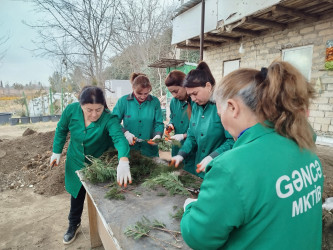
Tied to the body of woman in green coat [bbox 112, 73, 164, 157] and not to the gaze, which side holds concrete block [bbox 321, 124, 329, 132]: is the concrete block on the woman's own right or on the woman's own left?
on the woman's own left

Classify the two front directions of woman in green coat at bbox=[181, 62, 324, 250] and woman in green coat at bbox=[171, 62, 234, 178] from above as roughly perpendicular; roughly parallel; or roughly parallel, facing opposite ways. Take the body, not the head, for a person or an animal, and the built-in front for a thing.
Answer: roughly perpendicular

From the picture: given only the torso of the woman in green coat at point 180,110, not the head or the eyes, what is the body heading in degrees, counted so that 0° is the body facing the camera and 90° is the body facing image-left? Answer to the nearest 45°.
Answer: approximately 45°

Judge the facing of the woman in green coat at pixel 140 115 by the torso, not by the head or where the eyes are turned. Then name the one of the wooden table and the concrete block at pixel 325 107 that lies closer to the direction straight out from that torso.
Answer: the wooden table

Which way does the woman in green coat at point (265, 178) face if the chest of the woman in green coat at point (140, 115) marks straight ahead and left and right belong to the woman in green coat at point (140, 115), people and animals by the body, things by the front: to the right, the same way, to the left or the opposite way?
the opposite way

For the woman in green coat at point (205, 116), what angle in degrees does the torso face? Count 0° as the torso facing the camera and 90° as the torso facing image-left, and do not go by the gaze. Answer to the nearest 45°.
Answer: approximately 45°

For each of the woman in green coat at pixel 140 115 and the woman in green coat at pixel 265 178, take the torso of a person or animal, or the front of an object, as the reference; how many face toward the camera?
1

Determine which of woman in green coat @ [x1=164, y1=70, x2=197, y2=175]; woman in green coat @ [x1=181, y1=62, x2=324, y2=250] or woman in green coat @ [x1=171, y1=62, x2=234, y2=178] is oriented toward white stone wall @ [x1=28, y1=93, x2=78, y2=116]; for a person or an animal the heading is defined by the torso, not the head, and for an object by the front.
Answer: woman in green coat @ [x1=181, y1=62, x2=324, y2=250]
